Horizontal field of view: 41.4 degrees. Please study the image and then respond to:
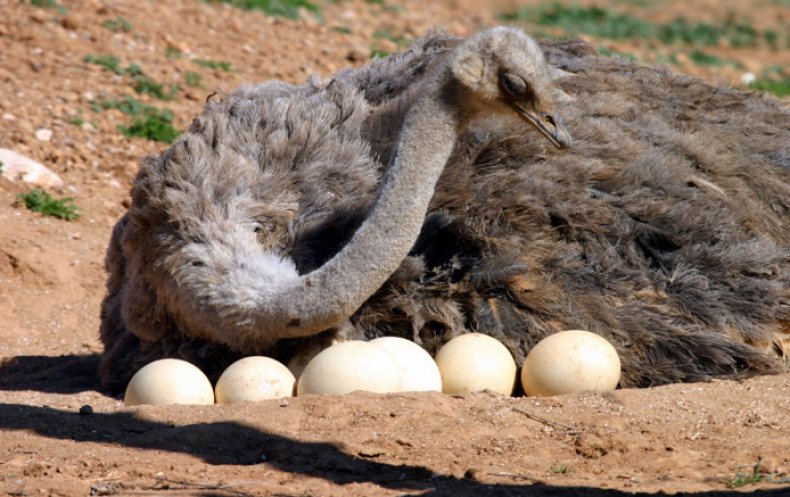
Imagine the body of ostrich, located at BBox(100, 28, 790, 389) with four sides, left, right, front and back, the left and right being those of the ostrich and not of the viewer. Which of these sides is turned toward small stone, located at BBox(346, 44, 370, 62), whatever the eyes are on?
right

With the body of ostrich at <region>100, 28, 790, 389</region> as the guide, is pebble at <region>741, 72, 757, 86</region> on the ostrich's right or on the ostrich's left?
on the ostrich's right

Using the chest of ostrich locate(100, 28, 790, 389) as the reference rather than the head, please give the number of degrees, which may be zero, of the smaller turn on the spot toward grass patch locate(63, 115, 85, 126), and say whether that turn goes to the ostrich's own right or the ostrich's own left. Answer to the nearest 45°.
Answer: approximately 45° to the ostrich's own right

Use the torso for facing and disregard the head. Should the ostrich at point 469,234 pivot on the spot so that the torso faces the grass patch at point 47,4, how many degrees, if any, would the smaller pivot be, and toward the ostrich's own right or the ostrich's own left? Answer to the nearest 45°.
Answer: approximately 45° to the ostrich's own right

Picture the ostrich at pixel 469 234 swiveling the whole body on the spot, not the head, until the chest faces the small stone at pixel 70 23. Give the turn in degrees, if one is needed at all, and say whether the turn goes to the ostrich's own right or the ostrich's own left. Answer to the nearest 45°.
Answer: approximately 45° to the ostrich's own right

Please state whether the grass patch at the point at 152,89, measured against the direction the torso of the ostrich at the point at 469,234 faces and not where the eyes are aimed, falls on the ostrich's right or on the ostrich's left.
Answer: on the ostrich's right

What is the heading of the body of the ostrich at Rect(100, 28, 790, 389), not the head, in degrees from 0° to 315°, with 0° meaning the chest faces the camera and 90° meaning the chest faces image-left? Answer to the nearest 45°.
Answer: approximately 90°

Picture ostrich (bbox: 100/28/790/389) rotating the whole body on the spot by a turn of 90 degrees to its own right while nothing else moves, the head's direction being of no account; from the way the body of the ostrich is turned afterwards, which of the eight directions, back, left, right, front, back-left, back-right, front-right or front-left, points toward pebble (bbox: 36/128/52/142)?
front-left

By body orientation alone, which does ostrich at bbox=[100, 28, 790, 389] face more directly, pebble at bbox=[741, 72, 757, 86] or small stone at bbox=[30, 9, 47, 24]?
the small stone
